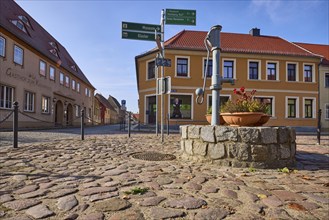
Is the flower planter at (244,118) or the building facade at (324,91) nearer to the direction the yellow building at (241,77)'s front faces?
the flower planter

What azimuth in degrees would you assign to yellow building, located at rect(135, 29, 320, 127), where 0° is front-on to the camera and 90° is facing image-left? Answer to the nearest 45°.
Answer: approximately 0°

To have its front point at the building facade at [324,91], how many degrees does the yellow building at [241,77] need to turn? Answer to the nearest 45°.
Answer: approximately 135° to its left

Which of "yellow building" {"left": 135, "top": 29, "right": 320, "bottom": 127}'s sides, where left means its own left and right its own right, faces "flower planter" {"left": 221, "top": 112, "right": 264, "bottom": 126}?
front

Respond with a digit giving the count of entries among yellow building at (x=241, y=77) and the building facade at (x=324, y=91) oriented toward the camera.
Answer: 2

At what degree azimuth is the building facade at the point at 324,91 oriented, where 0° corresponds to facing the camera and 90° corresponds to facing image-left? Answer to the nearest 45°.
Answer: approximately 0°
